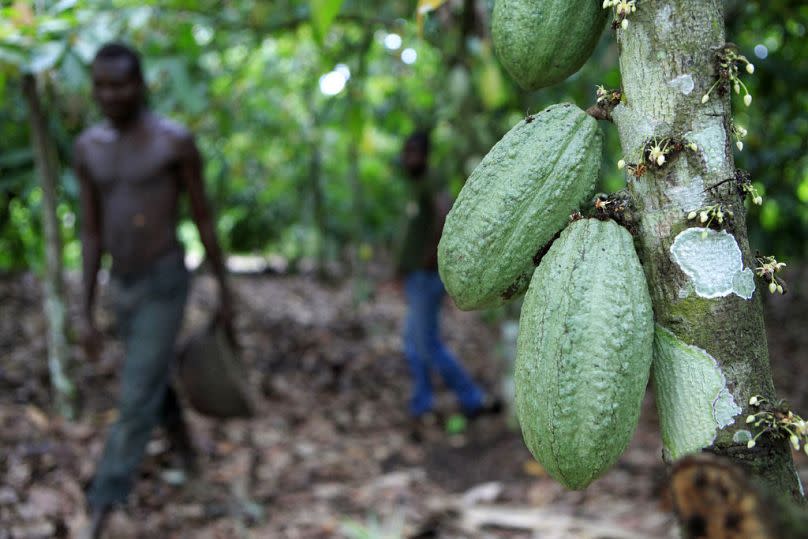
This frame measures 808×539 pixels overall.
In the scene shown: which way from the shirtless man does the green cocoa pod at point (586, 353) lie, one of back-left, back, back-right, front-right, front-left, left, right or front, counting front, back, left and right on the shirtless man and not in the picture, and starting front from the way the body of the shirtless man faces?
front-left

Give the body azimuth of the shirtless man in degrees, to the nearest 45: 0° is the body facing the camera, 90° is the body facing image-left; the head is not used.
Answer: approximately 45°

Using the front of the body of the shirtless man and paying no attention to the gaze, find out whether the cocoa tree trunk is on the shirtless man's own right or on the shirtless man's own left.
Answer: on the shirtless man's own left

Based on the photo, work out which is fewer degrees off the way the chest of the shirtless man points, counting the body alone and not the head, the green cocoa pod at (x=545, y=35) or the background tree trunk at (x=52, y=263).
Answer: the green cocoa pod

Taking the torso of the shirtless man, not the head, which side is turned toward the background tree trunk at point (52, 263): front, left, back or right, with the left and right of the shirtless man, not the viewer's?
right

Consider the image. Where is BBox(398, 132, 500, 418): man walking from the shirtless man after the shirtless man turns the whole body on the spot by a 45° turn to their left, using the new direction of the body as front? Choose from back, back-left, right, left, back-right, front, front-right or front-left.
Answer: back-left

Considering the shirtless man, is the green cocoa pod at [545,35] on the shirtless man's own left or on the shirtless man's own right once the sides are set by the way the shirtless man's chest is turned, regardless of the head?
on the shirtless man's own left

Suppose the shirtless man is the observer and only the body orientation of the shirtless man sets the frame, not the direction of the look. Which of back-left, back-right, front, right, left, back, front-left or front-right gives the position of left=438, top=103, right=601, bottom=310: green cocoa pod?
front-left
